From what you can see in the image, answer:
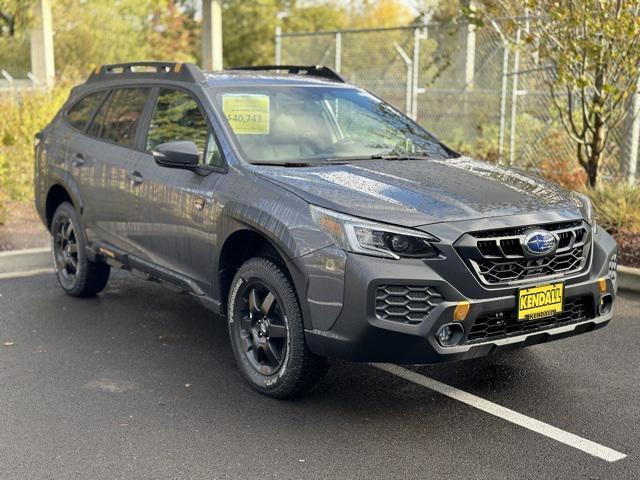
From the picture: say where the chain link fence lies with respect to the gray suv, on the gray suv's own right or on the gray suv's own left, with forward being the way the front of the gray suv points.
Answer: on the gray suv's own left

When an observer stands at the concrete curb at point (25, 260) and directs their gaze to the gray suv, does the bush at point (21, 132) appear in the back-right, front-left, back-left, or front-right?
back-left

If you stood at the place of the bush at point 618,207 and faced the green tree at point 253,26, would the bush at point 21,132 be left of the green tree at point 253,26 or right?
left

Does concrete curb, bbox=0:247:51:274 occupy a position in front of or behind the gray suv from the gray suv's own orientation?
behind

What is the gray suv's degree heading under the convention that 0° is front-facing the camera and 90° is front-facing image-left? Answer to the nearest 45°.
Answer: approximately 315°

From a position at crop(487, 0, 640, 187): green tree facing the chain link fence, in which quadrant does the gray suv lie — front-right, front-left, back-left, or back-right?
back-left

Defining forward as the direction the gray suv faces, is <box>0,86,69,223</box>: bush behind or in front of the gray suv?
behind

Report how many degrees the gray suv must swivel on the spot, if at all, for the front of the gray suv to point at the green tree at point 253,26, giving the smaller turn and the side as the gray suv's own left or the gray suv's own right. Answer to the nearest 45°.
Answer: approximately 135° to the gray suv's own left

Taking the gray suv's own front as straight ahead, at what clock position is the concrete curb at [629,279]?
The concrete curb is roughly at 9 o'clock from the gray suv.

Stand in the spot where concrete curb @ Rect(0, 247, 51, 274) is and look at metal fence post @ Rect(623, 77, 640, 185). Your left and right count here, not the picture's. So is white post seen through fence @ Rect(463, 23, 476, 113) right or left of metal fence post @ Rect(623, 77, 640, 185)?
left

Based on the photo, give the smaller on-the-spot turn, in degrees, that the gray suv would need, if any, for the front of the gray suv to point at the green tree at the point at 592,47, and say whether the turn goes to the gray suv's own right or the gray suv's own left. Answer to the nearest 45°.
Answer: approximately 90° to the gray suv's own left
